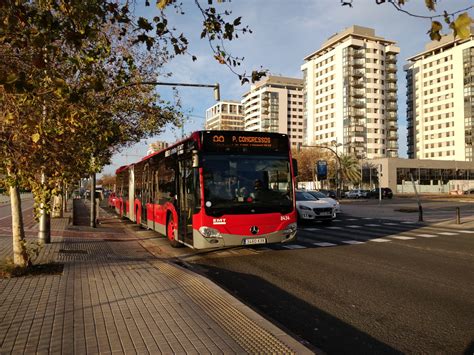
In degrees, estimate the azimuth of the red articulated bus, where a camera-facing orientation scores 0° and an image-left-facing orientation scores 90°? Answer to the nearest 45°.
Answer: approximately 315°

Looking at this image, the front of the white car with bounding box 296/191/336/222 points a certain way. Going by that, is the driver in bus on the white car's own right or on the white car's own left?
on the white car's own right

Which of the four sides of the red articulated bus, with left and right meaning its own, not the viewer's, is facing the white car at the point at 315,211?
left

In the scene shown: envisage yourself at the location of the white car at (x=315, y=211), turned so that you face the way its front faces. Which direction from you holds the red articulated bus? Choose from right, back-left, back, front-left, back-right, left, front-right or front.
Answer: front-right

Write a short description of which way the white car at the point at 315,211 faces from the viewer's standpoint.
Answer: facing the viewer and to the right of the viewer

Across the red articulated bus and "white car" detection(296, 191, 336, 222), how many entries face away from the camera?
0
